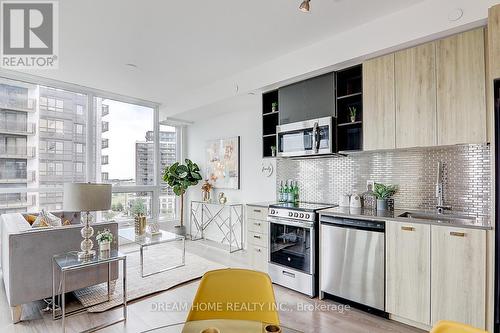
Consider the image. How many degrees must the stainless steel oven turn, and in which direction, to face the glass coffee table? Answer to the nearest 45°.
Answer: approximately 45° to its right

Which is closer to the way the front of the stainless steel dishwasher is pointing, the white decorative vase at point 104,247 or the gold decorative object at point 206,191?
the white decorative vase

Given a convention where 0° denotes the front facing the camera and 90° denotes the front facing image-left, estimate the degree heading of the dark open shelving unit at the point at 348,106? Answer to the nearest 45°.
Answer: approximately 45°

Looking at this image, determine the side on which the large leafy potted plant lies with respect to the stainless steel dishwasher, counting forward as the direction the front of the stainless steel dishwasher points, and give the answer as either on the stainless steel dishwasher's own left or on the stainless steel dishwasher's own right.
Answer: on the stainless steel dishwasher's own right

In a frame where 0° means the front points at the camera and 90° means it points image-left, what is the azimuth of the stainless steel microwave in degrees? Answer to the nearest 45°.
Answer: approximately 45°

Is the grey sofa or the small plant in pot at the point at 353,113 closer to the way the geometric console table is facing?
the grey sofa

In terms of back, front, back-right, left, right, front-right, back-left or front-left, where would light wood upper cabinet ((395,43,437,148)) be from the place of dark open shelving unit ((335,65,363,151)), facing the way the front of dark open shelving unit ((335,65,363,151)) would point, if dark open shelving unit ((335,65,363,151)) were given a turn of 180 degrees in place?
right
